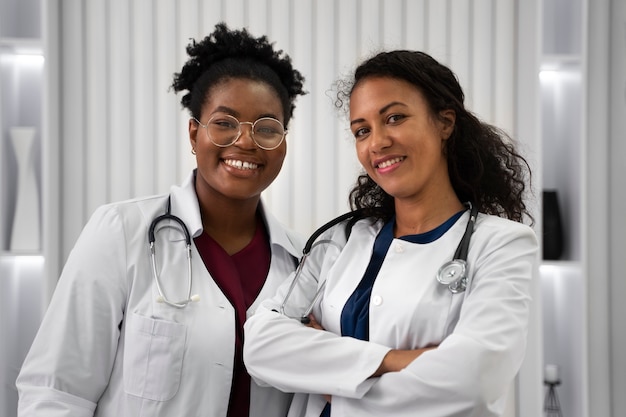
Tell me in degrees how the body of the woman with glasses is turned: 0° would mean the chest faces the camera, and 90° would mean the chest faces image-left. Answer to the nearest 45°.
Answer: approximately 315°

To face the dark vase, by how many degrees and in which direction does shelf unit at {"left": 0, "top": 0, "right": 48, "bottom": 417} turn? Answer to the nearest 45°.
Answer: approximately 45° to its left

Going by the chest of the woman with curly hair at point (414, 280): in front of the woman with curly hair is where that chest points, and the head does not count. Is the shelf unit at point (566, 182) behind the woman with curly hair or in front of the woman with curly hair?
behind

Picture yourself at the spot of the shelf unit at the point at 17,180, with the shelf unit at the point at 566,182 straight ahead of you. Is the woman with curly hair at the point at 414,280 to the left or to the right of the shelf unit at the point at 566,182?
right

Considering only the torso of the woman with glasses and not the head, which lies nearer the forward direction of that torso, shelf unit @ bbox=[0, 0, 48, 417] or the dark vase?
the dark vase

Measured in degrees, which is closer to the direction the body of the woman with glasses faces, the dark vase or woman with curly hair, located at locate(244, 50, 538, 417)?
the woman with curly hair

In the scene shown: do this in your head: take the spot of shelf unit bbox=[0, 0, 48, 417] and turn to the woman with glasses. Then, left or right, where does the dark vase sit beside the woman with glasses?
left

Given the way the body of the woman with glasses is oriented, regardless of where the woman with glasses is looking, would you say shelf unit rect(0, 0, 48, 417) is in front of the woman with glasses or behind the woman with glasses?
behind

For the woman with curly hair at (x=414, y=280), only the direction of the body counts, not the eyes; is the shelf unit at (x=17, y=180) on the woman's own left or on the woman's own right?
on the woman's own right

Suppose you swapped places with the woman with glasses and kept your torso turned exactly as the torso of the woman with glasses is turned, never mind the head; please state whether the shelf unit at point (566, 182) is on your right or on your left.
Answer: on your left
